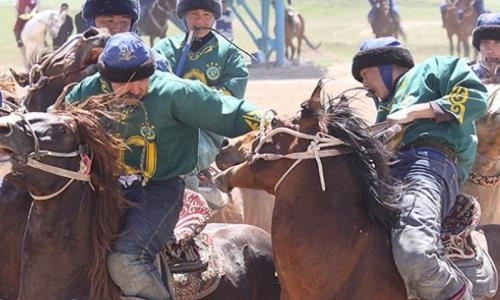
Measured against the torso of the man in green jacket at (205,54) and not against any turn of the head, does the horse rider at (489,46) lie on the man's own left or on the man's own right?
on the man's own left

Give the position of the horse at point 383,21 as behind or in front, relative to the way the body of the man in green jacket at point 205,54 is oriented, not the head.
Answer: behind

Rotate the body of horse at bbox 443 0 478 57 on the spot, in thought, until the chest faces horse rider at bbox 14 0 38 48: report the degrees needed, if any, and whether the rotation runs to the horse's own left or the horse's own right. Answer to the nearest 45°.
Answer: approximately 45° to the horse's own right

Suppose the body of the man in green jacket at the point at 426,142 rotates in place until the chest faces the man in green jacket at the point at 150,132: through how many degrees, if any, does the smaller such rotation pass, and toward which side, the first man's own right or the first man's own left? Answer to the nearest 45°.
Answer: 0° — they already face them

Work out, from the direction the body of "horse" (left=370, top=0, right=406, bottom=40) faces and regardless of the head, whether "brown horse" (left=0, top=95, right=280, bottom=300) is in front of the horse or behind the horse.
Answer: in front

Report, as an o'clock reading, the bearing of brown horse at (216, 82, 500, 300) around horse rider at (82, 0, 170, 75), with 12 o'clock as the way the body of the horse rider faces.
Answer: The brown horse is roughly at 11 o'clock from the horse rider.

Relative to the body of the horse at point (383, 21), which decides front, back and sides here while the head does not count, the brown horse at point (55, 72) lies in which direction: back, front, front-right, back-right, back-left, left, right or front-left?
front

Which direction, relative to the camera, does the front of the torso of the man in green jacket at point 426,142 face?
to the viewer's left
